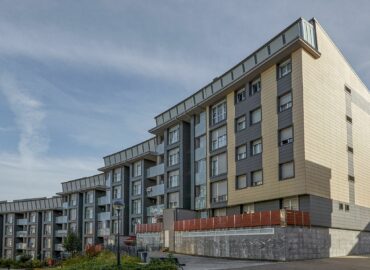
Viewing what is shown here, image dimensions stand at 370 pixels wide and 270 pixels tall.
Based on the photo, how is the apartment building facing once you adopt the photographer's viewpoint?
facing the viewer and to the left of the viewer
